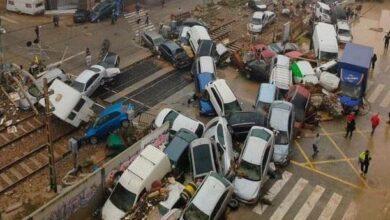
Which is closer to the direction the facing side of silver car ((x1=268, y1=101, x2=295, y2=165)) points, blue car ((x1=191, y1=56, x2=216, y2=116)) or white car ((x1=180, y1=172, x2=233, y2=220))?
the white car

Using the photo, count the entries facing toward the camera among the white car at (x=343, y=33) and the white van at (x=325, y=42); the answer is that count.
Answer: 2

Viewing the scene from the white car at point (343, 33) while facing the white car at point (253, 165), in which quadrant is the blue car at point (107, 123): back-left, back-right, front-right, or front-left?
front-right

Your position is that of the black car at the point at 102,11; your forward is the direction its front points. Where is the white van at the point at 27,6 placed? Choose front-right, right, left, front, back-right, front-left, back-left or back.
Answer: front-right

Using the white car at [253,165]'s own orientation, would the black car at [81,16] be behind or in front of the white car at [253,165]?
behind

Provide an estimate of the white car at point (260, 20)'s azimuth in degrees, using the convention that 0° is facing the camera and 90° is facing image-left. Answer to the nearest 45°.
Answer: approximately 45°

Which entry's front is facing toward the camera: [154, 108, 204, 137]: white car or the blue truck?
the blue truck

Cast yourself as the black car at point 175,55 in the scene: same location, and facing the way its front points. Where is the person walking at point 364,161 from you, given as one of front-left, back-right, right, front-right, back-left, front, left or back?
front

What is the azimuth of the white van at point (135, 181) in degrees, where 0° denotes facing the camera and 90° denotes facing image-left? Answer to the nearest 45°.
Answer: approximately 45°

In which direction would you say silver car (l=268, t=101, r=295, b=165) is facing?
toward the camera

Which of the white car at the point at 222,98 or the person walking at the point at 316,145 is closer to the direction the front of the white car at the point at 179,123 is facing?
the white car

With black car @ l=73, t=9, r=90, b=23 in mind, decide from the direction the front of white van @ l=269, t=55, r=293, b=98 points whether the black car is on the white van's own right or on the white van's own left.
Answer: on the white van's own right

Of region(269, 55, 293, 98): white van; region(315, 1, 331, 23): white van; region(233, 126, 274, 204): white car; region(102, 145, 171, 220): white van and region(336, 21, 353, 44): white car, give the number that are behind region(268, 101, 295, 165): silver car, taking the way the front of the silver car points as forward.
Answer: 3

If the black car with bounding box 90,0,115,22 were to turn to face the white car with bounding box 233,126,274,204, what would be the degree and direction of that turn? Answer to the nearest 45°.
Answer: approximately 45° to its left

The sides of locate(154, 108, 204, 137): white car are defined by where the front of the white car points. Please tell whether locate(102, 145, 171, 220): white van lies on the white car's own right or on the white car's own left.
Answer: on the white car's own left

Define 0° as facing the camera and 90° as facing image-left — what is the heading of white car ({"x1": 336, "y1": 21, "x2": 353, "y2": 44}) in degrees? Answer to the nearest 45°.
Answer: approximately 0°

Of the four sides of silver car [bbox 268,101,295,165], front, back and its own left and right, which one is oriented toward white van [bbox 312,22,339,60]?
back

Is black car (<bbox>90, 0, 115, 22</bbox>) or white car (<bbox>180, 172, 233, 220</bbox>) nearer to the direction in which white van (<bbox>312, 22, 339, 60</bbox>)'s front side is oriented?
the white car
